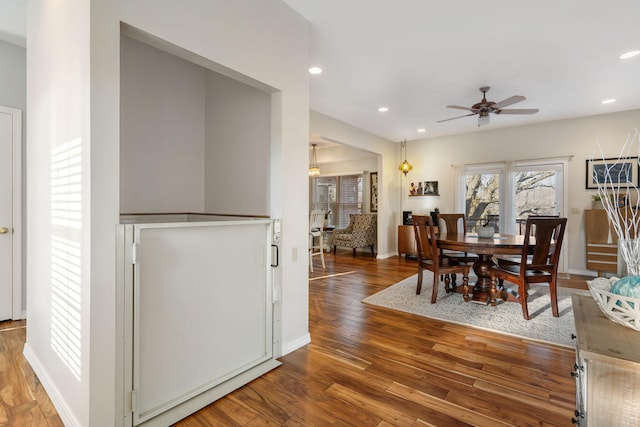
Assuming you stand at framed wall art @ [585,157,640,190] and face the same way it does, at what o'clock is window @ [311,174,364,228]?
The window is roughly at 3 o'clock from the framed wall art.

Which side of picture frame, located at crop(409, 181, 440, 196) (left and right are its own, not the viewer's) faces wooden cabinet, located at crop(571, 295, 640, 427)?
front

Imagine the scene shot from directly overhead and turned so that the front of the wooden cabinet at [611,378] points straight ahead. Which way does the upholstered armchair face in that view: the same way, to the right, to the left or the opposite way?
to the left

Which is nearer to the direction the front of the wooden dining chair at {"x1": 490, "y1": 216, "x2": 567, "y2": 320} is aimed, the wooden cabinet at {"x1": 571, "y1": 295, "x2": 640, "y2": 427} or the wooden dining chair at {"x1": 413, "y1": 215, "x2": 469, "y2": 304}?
the wooden dining chair

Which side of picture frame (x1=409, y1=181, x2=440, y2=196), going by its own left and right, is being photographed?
front

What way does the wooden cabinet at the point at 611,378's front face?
to the viewer's left

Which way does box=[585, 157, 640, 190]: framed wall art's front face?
toward the camera

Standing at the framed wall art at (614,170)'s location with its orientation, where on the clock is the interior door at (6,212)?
The interior door is roughly at 1 o'clock from the framed wall art.

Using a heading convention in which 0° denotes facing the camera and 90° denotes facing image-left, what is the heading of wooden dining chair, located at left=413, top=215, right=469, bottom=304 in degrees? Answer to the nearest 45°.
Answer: approximately 225°

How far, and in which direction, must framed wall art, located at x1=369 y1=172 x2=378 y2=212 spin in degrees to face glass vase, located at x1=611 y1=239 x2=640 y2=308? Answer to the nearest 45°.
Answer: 0° — it already faces it

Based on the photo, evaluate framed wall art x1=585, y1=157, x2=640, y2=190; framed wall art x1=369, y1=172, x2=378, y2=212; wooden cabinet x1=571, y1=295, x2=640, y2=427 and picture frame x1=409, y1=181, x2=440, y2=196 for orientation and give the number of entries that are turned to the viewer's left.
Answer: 1

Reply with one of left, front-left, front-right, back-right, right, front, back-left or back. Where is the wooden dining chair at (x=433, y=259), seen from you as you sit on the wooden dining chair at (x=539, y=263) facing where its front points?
front-left

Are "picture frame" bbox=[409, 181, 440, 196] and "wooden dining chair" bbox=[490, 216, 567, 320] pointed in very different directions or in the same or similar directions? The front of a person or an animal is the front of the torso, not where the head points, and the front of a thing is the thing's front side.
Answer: very different directions

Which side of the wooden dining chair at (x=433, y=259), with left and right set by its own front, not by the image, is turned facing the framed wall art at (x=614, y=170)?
front
